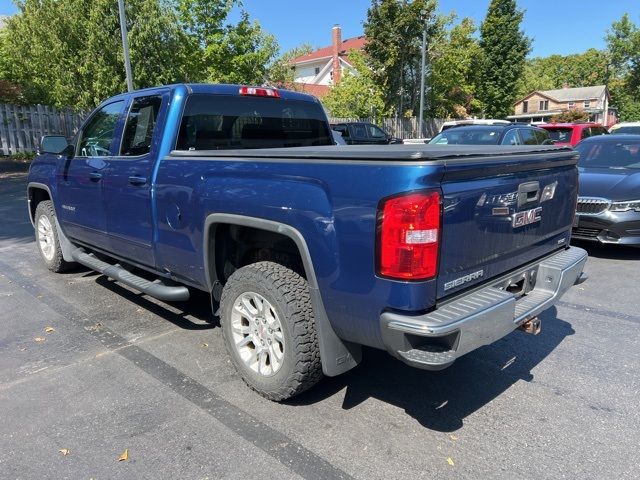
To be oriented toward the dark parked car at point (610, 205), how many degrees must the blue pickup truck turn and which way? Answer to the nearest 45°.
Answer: approximately 90° to its right

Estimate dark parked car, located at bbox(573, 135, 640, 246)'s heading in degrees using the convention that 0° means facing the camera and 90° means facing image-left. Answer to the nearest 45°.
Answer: approximately 45°

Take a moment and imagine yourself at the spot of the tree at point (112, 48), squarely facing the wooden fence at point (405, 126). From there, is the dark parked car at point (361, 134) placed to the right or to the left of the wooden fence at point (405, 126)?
right

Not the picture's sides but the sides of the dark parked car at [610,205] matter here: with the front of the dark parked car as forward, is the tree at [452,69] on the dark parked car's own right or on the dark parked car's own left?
on the dark parked car's own right

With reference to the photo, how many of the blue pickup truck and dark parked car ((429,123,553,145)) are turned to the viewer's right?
0

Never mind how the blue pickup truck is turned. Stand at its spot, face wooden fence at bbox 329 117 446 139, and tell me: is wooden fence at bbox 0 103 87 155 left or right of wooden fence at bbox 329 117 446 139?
left

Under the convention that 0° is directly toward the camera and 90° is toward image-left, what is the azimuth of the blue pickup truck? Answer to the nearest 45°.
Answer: approximately 135°

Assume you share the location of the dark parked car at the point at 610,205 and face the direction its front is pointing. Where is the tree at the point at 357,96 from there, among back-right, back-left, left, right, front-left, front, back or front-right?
right
